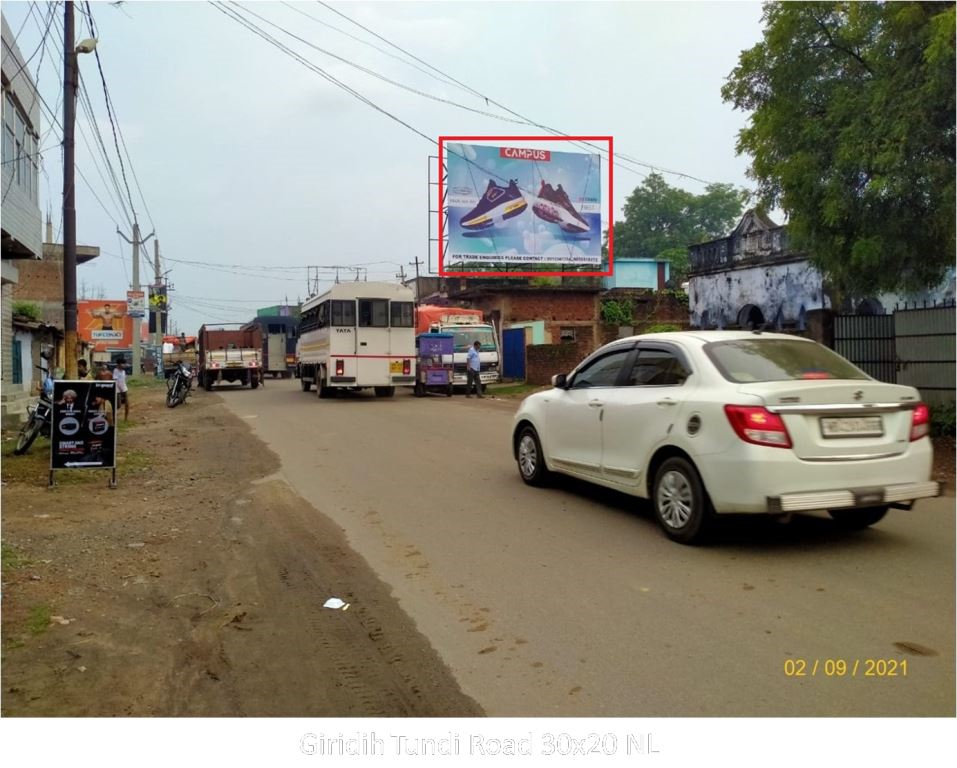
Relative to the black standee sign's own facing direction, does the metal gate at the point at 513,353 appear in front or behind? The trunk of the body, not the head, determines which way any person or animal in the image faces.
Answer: behind

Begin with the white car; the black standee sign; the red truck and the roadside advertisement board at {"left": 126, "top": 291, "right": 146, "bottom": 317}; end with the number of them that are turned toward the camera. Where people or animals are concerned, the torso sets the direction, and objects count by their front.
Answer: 2

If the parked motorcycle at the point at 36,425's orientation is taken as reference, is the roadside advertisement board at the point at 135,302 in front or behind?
behind

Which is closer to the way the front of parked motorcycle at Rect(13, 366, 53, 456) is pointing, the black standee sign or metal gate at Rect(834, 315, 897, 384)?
the black standee sign

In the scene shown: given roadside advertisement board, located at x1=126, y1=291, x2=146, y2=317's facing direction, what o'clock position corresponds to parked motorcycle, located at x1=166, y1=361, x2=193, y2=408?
The parked motorcycle is roughly at 12 o'clock from the roadside advertisement board.

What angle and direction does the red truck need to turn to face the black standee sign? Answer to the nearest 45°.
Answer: approximately 180°

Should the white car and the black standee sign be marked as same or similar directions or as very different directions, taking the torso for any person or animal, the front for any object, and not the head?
very different directions

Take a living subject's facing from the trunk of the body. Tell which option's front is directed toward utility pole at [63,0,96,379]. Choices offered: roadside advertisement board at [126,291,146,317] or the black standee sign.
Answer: the roadside advertisement board

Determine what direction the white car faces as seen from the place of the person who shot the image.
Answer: facing away from the viewer and to the left of the viewer

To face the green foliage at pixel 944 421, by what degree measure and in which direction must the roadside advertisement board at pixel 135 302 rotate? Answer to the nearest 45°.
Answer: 0° — it already faces it

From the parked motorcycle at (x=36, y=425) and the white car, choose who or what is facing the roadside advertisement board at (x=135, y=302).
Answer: the white car

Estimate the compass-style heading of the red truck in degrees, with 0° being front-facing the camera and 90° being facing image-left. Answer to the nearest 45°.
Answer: approximately 180°

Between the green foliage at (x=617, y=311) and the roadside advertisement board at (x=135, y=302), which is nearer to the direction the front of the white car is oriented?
the roadside advertisement board

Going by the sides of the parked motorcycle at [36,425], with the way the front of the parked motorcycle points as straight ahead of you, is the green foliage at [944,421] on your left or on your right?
on your left
